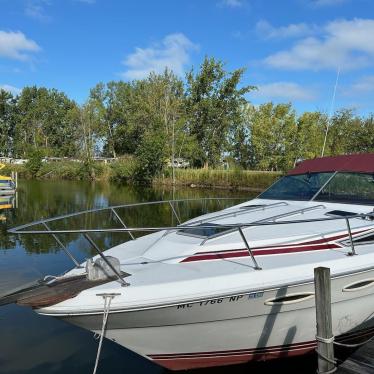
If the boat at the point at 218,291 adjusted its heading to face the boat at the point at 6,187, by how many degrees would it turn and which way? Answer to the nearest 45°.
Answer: approximately 90° to its right

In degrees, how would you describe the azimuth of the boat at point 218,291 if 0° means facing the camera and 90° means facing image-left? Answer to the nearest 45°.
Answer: approximately 45°

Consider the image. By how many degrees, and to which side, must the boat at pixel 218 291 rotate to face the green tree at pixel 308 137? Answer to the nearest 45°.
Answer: approximately 135° to its right

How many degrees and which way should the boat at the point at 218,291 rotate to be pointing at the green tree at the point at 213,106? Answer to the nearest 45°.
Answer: approximately 135° to its right

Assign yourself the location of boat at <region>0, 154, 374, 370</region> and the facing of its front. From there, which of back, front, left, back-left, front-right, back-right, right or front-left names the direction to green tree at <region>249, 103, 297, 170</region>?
back-right
